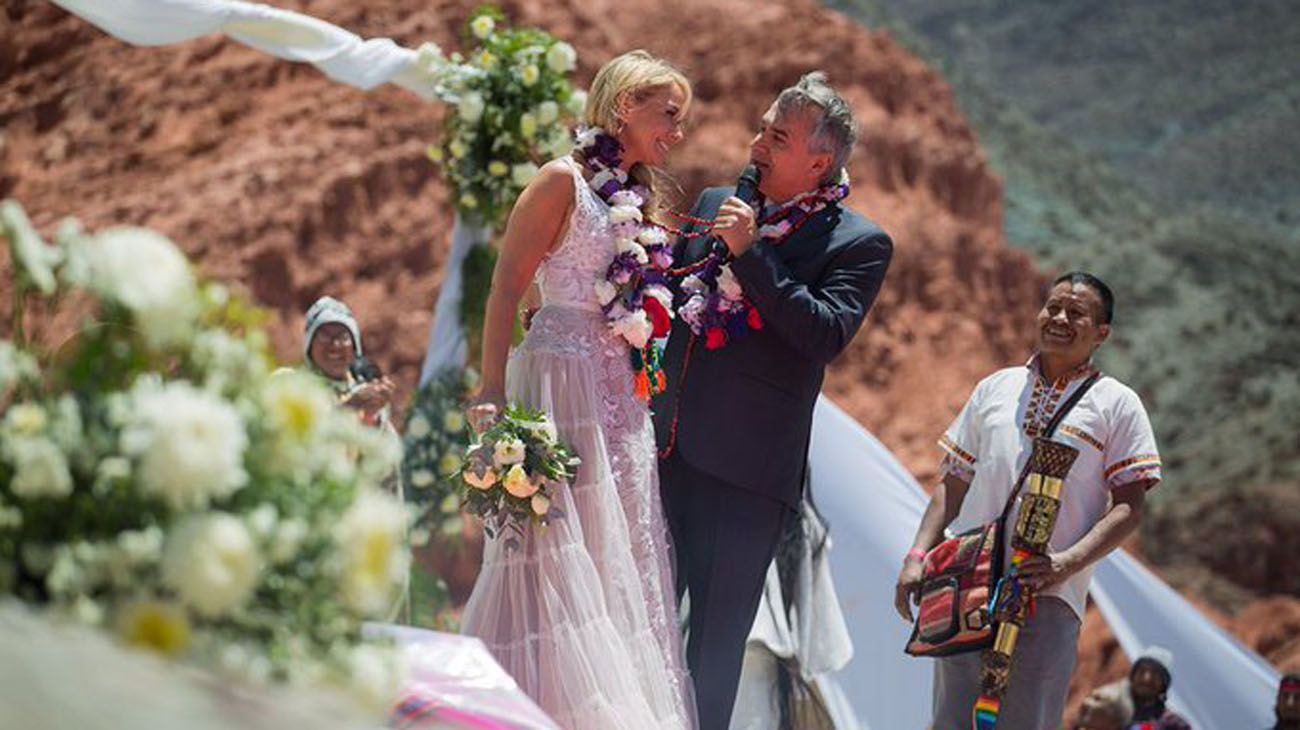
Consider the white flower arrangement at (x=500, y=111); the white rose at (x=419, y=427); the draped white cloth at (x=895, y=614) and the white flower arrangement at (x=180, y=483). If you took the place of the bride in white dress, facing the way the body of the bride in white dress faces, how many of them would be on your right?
1

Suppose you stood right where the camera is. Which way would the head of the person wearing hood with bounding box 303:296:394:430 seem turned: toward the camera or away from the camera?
toward the camera

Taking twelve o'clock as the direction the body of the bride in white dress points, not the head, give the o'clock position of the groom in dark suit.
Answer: The groom in dark suit is roughly at 11 o'clock from the bride in white dress.

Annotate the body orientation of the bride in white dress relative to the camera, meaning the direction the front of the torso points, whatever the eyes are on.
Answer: to the viewer's right

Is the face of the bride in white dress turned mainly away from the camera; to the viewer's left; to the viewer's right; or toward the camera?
to the viewer's right

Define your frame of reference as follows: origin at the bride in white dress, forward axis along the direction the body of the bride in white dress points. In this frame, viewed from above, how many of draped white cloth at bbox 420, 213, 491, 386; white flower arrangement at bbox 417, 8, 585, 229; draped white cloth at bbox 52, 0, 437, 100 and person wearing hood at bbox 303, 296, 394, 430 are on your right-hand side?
0

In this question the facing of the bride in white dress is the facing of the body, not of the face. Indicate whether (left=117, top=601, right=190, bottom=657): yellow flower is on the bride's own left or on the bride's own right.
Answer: on the bride's own right

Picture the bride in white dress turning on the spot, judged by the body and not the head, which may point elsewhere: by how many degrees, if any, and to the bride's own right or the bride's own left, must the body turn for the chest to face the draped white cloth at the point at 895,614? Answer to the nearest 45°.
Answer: approximately 45° to the bride's own left

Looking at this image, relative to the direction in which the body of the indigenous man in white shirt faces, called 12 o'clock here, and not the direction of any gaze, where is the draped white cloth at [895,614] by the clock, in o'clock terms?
The draped white cloth is roughly at 4 o'clock from the indigenous man in white shirt.

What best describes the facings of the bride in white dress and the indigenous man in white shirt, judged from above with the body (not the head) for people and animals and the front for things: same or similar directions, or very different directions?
very different directions

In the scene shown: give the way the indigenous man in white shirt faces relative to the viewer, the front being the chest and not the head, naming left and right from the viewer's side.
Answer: facing the viewer and to the left of the viewer

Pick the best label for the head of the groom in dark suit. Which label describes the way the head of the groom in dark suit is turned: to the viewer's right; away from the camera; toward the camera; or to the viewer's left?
to the viewer's left

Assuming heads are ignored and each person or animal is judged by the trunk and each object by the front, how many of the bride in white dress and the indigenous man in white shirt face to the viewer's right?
1

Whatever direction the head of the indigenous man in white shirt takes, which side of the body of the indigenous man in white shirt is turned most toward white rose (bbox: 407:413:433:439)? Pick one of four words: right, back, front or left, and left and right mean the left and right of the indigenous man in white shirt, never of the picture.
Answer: right

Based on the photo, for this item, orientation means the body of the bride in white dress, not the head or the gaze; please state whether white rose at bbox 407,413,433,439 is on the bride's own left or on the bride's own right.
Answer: on the bride's own left

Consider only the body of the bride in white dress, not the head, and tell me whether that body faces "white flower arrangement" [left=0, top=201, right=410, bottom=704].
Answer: no
